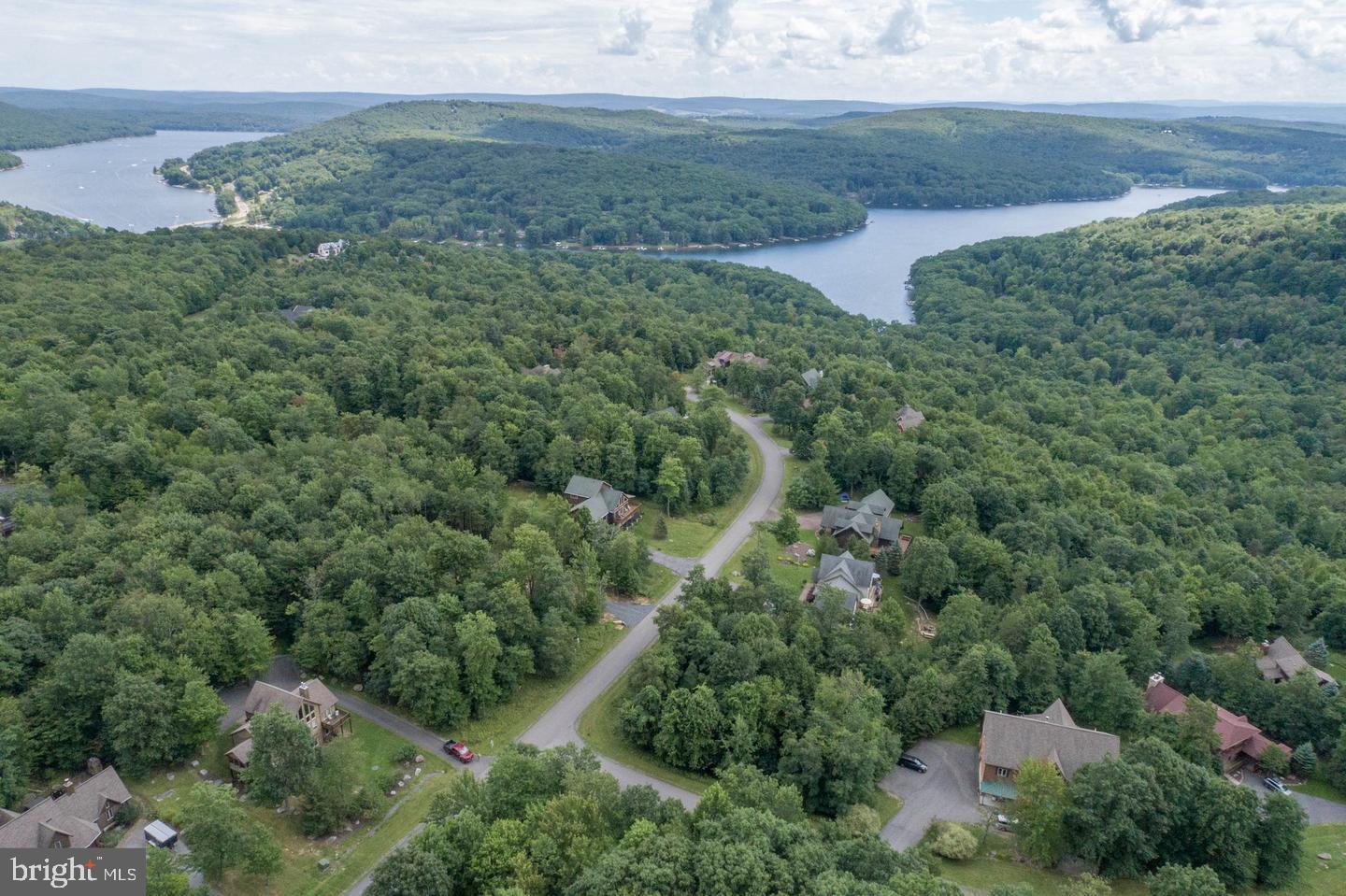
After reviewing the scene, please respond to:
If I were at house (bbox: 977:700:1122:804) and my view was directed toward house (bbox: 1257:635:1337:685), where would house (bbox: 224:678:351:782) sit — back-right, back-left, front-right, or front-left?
back-left

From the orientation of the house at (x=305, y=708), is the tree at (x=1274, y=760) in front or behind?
in front

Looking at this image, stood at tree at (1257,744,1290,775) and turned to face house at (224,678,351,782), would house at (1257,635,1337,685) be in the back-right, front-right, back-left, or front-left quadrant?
back-right

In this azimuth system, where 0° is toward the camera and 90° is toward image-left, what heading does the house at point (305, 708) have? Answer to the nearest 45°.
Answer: approximately 315°
